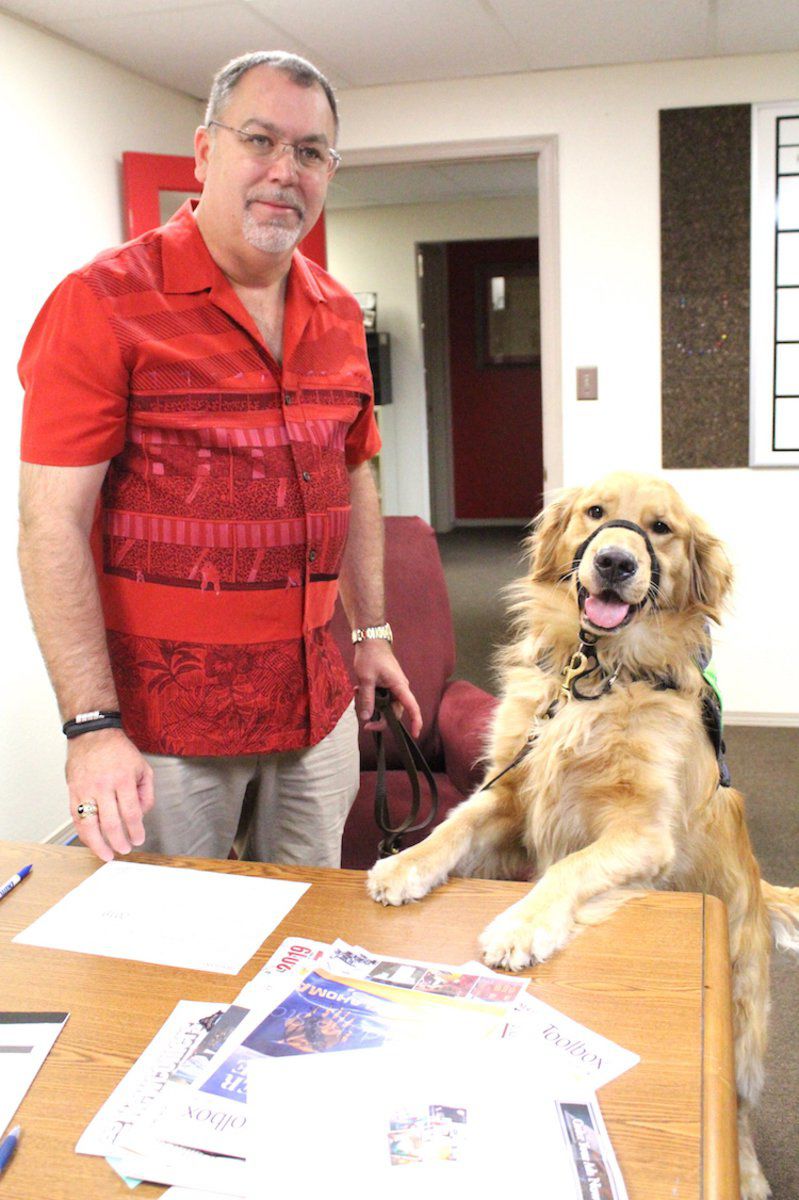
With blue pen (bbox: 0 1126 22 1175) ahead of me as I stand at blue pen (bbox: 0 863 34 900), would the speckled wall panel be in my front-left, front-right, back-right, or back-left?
back-left

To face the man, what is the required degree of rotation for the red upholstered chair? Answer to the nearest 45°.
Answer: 0° — it already faces them

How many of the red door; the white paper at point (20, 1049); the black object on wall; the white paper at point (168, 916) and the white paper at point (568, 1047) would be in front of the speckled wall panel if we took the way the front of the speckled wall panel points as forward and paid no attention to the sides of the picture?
3

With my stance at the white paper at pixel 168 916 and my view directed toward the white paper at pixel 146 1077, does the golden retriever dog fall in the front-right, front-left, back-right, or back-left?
back-left

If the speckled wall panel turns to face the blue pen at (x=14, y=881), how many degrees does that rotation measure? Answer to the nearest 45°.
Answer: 0° — it already faces it

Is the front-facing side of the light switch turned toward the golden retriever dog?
yes

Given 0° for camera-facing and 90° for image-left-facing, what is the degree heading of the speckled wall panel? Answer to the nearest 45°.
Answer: approximately 0°

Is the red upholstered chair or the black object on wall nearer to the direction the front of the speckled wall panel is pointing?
the red upholstered chair

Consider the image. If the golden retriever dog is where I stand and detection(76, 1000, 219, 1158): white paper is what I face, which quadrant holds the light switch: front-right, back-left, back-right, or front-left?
back-right

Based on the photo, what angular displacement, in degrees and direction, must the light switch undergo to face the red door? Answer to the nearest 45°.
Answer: approximately 180°

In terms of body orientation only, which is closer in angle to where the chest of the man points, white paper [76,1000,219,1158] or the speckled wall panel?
the white paper
